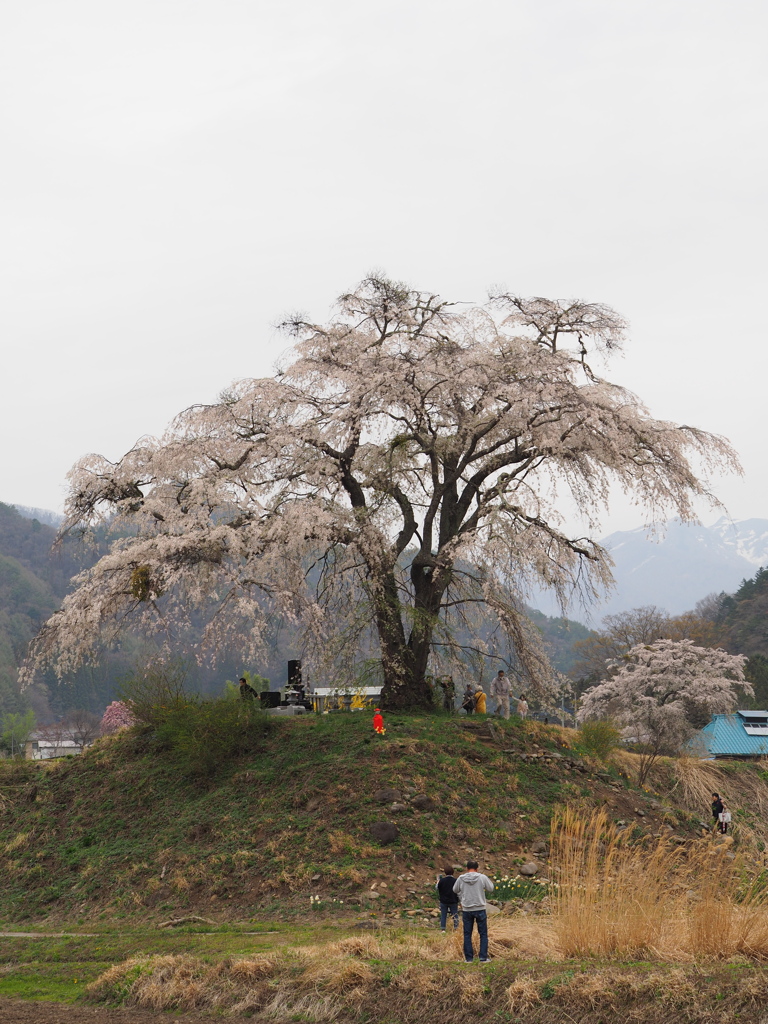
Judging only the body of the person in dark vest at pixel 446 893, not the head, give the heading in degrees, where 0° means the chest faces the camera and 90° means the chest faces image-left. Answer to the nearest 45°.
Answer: approximately 180°

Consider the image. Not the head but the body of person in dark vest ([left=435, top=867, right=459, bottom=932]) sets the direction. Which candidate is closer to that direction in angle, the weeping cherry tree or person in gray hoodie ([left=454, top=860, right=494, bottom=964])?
the weeping cherry tree

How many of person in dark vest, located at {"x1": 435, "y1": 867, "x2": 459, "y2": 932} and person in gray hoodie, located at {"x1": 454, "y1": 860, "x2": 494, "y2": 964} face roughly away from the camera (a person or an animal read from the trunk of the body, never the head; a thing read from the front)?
2

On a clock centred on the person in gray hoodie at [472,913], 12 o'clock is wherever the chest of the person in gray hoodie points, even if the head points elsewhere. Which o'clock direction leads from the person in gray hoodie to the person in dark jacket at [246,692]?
The person in dark jacket is roughly at 11 o'clock from the person in gray hoodie.

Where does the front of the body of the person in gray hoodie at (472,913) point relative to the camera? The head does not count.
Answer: away from the camera
